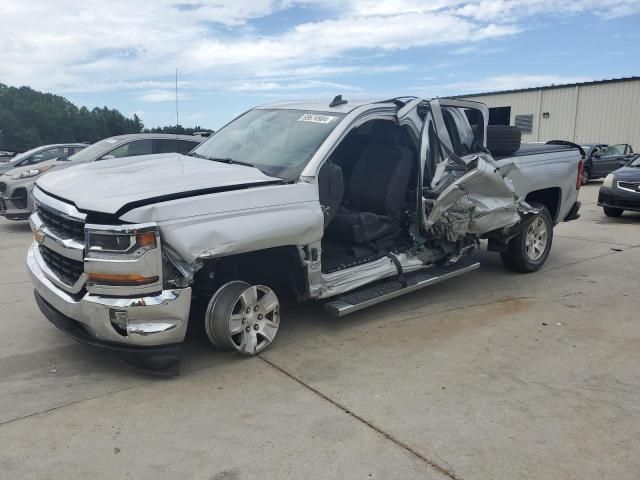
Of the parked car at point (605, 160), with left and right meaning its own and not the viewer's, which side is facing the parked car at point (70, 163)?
front

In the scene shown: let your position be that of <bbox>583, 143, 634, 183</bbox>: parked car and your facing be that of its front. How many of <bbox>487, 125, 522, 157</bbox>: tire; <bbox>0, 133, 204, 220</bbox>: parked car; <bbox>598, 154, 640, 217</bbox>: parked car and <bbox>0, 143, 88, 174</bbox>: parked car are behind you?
0

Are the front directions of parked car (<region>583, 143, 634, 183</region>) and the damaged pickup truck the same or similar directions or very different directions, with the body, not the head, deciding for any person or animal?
same or similar directions

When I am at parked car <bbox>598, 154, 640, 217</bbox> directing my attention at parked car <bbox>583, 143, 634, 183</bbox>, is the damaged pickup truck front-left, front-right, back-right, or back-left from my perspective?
back-left

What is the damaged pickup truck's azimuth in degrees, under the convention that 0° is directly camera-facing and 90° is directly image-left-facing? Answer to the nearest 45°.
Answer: approximately 45°

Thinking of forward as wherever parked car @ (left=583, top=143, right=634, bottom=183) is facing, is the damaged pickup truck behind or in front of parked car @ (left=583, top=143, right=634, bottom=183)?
in front

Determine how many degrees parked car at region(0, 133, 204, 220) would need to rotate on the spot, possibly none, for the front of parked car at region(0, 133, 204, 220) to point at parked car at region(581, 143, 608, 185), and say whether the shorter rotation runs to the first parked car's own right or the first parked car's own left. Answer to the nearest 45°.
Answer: approximately 135° to the first parked car's own left

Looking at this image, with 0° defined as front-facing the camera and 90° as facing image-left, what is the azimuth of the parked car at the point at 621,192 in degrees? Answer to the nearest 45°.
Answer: approximately 45°

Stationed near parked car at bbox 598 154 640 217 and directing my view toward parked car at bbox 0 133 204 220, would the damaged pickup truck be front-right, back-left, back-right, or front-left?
front-left

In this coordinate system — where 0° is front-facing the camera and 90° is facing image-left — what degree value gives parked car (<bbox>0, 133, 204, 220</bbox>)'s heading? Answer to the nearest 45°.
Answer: approximately 45°

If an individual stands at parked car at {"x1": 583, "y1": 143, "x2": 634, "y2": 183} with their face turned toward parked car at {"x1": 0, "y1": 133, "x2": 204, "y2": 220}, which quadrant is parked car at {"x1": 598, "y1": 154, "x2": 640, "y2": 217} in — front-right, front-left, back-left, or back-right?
front-left

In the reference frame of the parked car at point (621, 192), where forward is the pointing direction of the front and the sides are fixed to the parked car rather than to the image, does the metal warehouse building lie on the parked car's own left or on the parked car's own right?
on the parked car's own right

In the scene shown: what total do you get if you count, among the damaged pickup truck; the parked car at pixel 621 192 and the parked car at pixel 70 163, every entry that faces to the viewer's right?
0

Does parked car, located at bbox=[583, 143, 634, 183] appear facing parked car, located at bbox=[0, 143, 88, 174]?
yes

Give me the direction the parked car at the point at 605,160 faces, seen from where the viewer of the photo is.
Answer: facing the viewer and to the left of the viewer

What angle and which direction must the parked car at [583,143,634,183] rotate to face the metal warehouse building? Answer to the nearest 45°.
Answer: approximately 135° to its right

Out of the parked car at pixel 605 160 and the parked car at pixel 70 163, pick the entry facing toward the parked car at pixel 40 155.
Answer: the parked car at pixel 605 160

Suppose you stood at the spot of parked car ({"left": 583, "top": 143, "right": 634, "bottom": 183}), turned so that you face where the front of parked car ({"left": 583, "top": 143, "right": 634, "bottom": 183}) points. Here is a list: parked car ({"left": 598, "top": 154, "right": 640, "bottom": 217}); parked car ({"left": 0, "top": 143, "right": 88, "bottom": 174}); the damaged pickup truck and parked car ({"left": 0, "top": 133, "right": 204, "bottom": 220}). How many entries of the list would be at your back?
0

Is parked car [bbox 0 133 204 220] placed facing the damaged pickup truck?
no

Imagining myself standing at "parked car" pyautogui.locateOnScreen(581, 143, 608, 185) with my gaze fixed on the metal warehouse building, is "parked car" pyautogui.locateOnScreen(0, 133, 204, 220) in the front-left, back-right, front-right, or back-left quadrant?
back-left

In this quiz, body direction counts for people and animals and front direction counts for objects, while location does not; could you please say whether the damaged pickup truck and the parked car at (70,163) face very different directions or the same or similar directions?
same or similar directions

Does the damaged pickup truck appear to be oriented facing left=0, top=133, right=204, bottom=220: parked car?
no

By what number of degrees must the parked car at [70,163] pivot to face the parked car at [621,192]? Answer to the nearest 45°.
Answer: approximately 135° to its left
